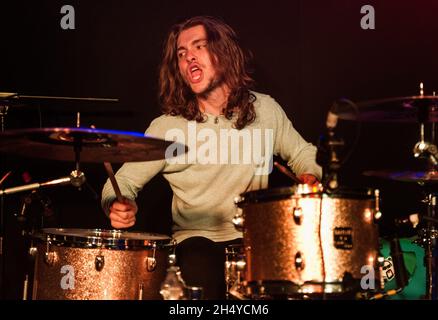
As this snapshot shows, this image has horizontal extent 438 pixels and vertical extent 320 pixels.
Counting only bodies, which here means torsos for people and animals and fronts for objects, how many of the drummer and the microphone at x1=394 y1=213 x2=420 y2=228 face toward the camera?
1

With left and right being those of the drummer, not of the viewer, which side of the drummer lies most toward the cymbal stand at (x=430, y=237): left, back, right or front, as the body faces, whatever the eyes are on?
left

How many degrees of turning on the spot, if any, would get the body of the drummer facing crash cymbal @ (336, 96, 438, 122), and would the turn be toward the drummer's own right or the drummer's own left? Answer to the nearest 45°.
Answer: approximately 45° to the drummer's own left

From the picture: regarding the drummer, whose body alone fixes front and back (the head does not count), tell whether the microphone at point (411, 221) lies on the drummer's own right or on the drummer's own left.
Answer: on the drummer's own left

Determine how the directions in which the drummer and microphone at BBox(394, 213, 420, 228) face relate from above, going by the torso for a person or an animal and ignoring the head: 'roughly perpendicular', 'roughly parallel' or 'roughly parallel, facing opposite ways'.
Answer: roughly perpendicular

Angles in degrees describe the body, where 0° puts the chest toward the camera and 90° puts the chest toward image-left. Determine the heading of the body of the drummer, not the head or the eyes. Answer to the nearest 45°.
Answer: approximately 0°

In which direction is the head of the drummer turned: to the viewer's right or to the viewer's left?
to the viewer's left

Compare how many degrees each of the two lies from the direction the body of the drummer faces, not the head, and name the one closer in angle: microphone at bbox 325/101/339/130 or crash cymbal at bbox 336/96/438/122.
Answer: the microphone

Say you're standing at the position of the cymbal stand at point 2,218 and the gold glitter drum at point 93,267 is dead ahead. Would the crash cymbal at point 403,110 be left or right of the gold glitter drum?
left
